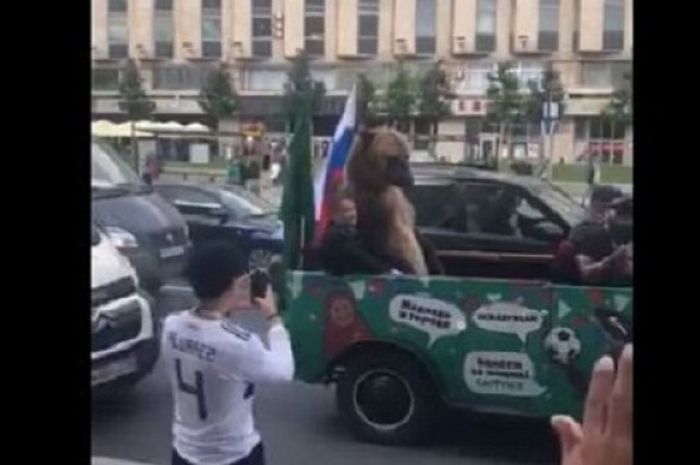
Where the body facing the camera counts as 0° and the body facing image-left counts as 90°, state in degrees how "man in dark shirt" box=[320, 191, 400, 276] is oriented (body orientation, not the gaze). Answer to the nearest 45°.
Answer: approximately 315°

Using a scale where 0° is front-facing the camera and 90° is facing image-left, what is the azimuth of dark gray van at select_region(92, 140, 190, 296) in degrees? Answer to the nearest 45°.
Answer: approximately 315°

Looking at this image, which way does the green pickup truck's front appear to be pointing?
to the viewer's right

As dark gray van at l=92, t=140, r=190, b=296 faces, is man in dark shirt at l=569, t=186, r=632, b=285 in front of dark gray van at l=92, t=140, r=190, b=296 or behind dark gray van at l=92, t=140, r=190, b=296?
in front

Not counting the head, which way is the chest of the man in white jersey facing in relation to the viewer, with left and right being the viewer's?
facing away from the viewer and to the right of the viewer

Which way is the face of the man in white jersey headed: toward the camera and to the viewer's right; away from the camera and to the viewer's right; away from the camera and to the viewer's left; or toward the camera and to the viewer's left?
away from the camera and to the viewer's right
